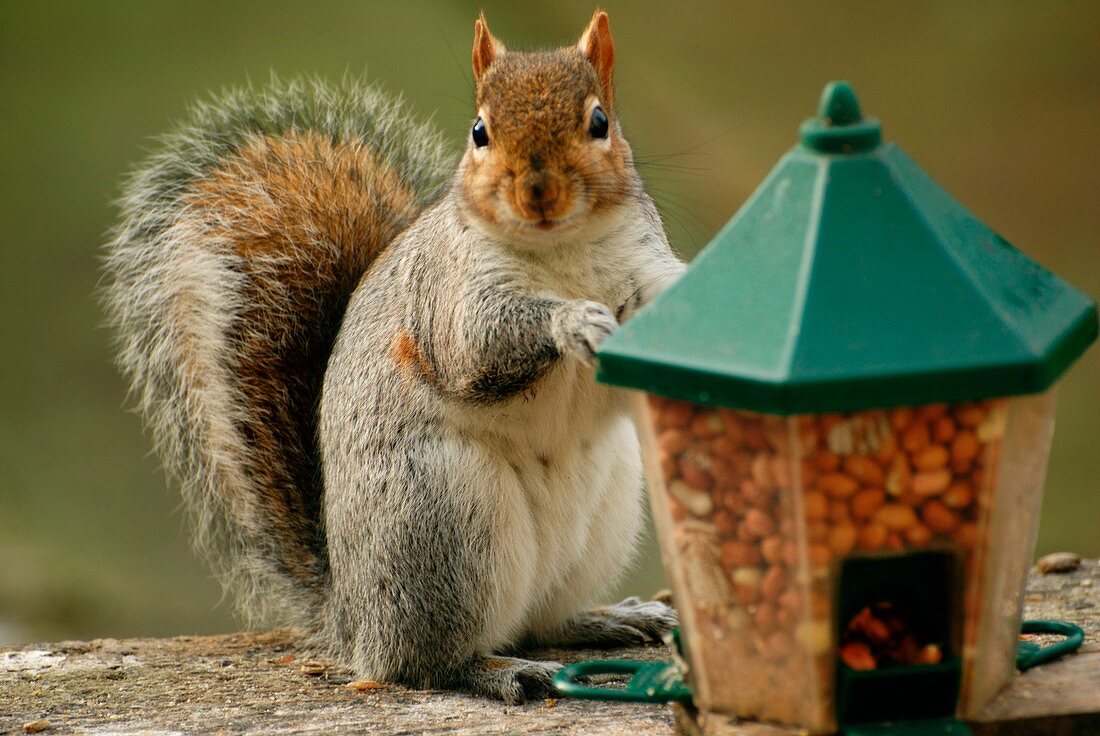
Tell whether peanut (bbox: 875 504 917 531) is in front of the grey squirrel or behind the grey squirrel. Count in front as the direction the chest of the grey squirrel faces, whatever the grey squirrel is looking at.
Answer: in front

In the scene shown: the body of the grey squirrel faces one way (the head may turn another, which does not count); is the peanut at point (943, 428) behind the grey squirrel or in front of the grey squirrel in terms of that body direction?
in front

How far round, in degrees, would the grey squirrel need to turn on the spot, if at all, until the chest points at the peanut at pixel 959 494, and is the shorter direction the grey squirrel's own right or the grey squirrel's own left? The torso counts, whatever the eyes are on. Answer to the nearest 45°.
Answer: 0° — it already faces it

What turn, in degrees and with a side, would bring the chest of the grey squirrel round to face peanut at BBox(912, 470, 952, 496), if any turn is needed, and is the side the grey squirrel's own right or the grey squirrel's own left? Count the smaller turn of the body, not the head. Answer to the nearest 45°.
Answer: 0° — it already faces it

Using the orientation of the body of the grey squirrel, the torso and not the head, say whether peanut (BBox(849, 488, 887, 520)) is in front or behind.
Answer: in front
